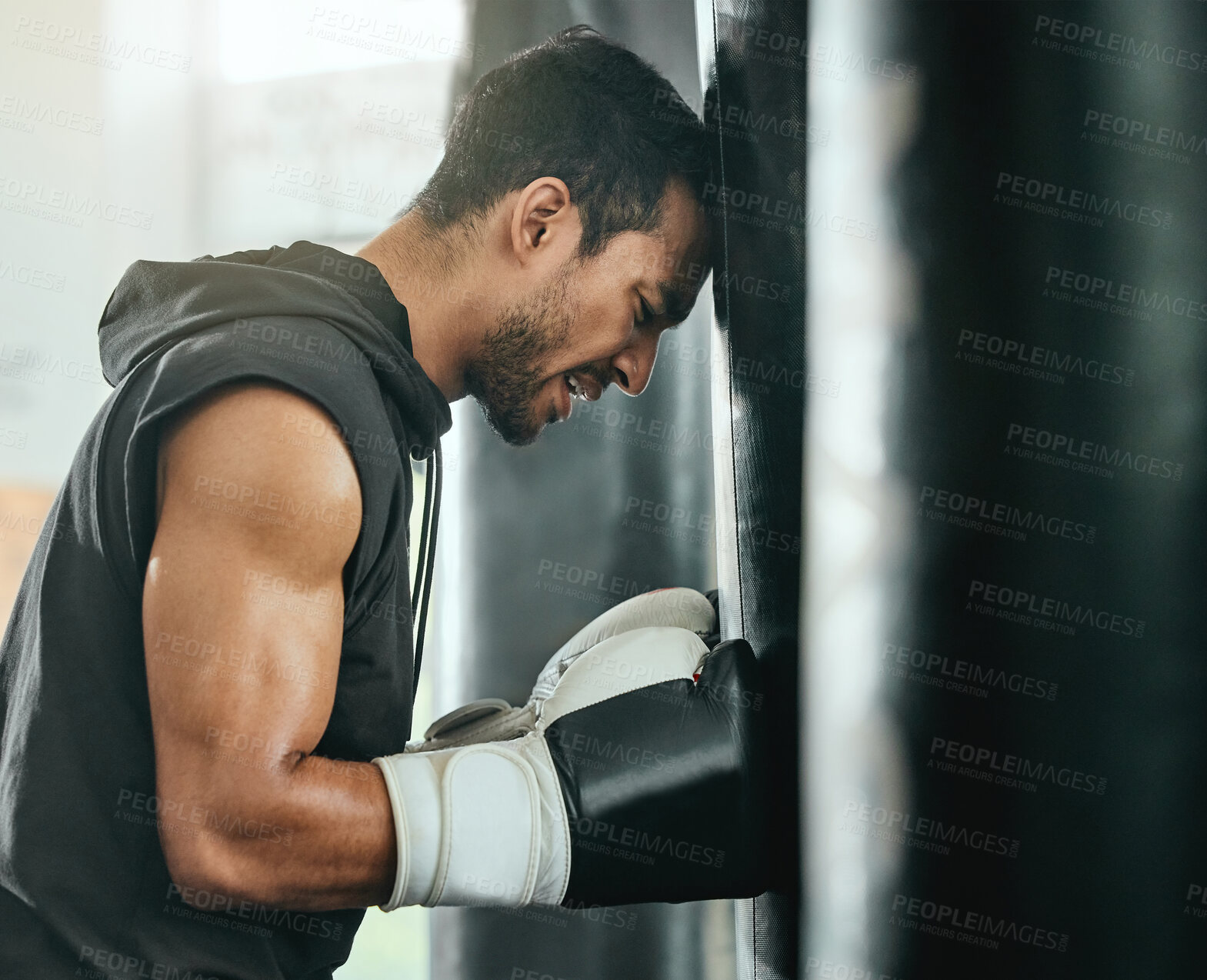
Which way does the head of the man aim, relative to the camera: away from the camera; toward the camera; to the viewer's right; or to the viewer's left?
to the viewer's right

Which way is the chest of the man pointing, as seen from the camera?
to the viewer's right
